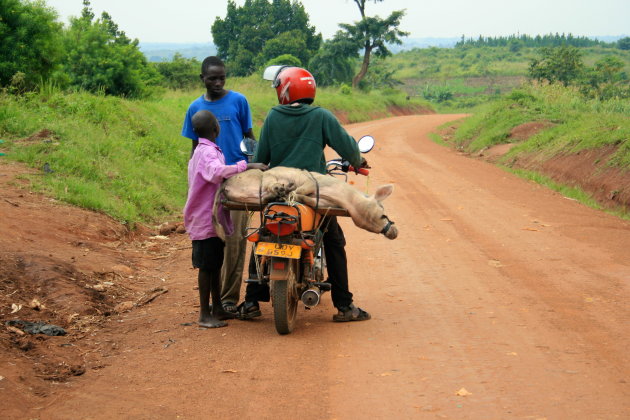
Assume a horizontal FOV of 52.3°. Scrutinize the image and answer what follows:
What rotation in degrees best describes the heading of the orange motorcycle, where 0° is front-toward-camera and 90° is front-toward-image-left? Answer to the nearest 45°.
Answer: approximately 180°

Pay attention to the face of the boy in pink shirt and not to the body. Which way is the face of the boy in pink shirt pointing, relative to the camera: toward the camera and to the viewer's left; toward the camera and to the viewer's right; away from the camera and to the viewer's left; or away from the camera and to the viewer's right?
away from the camera and to the viewer's right

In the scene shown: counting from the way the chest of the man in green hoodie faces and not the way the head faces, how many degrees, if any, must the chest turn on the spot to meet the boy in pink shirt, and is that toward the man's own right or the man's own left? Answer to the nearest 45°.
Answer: approximately 90° to the man's own left

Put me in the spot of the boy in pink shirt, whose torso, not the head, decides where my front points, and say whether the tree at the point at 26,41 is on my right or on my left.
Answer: on my left

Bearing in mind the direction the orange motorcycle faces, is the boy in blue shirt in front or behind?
in front

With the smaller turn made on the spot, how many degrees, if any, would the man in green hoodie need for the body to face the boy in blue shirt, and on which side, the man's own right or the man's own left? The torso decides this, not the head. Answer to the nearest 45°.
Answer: approximately 45° to the man's own left

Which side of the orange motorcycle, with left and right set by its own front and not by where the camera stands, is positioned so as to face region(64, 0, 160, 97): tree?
front

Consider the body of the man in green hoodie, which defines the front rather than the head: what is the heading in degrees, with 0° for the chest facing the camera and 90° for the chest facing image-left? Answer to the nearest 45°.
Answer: approximately 180°

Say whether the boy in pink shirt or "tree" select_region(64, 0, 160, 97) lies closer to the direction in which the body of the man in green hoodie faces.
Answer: the tree

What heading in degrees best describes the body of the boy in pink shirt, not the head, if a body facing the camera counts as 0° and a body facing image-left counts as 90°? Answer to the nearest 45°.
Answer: approximately 225°

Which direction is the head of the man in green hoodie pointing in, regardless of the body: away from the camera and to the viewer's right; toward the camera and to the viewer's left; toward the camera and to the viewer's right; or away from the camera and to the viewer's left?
away from the camera and to the viewer's left

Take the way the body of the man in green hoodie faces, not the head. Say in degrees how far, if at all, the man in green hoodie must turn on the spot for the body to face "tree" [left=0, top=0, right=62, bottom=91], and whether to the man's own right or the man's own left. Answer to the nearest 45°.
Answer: approximately 45° to the man's own left

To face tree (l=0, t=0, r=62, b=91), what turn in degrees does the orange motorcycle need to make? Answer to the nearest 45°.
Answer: approximately 45° to its left
